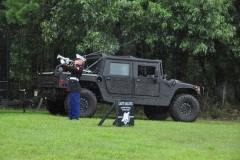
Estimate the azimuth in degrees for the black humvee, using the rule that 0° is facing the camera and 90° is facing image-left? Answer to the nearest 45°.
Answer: approximately 225°
